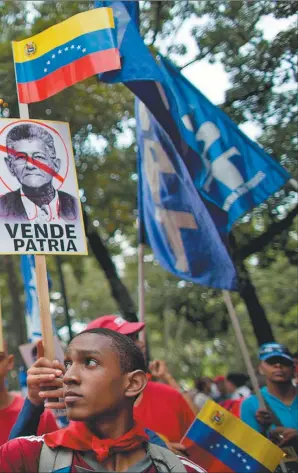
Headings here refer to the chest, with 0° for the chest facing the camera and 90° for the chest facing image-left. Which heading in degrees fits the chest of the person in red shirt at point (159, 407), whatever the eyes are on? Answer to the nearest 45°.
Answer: approximately 315°

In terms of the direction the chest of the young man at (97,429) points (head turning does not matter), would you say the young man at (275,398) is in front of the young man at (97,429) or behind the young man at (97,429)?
behind

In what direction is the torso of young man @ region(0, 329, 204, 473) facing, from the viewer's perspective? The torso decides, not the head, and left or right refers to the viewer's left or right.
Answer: facing the viewer and to the left of the viewer

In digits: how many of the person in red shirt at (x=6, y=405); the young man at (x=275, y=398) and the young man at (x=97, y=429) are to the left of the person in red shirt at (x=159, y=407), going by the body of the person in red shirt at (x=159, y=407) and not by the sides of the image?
1

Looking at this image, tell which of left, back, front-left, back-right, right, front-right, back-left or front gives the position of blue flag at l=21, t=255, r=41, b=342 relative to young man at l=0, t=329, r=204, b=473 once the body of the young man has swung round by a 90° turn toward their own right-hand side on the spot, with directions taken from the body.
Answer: front-right

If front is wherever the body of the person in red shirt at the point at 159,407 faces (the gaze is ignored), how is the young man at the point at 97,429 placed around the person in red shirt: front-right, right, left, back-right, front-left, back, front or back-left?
front-right

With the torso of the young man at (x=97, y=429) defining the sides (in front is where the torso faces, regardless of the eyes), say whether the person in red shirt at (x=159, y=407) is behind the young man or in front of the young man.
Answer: behind
